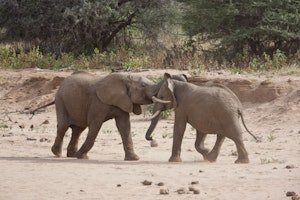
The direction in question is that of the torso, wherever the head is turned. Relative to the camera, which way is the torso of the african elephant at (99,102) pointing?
to the viewer's right

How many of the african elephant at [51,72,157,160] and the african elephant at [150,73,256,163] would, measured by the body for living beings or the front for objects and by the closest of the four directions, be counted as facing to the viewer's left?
1

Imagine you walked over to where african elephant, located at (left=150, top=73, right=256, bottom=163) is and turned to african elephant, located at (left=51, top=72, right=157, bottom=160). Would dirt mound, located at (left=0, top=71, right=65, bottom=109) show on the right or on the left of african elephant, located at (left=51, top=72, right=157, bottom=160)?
right

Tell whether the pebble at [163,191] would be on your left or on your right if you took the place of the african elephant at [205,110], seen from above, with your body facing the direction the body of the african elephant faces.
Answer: on your left

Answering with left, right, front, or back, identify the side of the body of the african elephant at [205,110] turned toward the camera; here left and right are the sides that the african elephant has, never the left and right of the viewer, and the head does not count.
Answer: left

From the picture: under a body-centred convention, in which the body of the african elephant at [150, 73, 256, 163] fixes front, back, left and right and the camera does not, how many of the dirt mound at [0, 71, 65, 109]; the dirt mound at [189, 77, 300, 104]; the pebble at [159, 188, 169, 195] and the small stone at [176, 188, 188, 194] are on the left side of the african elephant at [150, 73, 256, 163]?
2

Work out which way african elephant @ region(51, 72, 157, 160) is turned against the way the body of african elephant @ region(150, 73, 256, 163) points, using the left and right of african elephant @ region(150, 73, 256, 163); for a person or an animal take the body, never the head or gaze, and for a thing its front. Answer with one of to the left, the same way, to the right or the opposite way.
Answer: the opposite way

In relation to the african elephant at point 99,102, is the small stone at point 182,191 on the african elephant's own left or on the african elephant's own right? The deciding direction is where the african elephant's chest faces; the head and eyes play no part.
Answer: on the african elephant's own right

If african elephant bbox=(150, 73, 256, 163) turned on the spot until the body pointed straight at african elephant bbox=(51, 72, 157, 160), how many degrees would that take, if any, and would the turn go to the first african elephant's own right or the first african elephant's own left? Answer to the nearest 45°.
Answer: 0° — it already faces it

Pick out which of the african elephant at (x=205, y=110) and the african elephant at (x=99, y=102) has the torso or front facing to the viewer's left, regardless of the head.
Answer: the african elephant at (x=205, y=110)

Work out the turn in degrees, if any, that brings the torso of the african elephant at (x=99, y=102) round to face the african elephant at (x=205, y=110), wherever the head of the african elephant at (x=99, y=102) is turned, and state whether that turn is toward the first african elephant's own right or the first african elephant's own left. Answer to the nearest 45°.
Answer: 0° — it already faces it

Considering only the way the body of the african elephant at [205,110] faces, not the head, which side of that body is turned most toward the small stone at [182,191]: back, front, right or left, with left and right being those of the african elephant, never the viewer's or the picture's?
left
